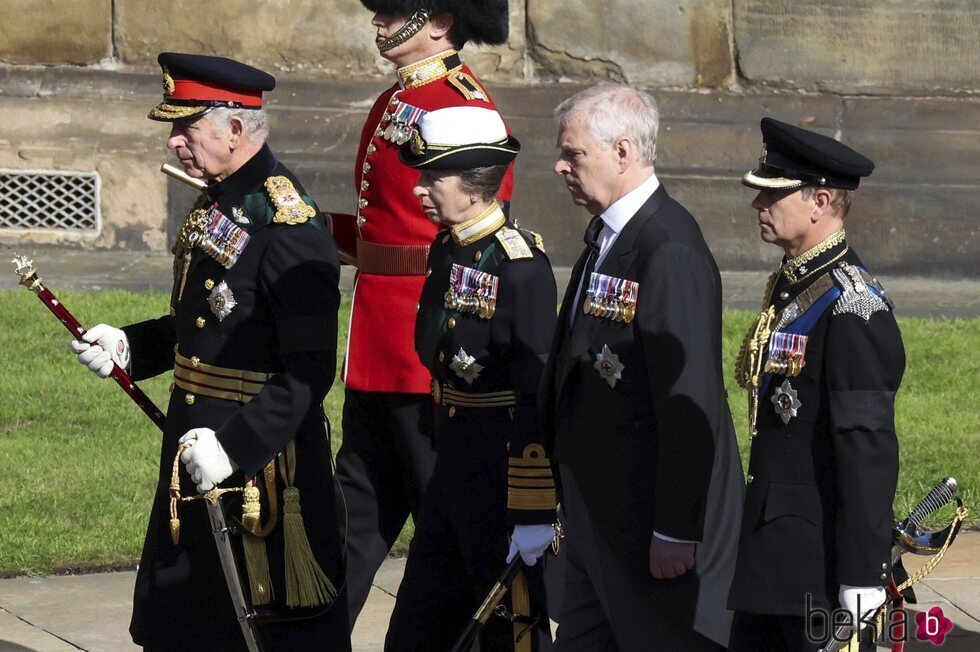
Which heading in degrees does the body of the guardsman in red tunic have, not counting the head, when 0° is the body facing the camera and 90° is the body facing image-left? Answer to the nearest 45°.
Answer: approximately 90°

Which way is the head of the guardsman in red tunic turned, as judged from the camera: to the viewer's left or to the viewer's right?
to the viewer's left
